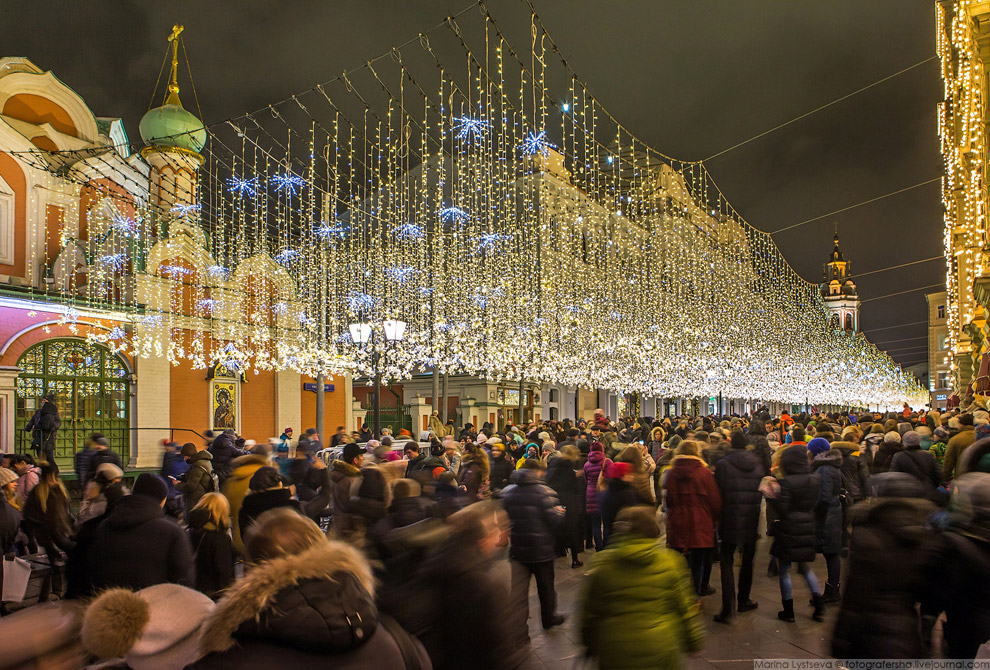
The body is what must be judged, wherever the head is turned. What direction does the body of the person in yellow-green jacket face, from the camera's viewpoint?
away from the camera

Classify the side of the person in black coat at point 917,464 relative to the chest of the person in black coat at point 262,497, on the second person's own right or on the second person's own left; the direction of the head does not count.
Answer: on the second person's own right

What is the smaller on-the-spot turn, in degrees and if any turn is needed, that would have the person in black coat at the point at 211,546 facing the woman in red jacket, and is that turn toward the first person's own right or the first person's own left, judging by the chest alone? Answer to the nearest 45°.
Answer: approximately 90° to the first person's own right

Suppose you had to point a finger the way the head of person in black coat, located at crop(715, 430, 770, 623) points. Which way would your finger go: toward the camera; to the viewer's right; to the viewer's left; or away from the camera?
away from the camera

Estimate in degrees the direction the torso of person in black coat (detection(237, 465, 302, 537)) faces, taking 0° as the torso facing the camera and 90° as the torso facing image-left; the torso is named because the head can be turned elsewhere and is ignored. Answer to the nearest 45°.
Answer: approximately 180°

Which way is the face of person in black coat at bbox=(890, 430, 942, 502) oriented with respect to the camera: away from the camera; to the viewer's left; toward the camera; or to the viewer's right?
away from the camera

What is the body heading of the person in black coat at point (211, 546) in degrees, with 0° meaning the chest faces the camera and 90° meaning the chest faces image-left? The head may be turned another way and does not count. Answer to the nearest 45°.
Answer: approximately 180°
